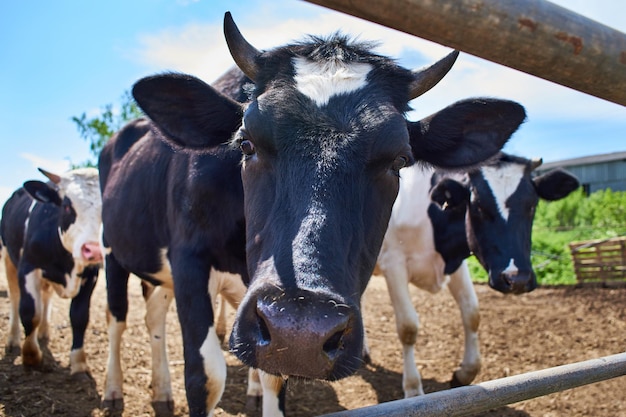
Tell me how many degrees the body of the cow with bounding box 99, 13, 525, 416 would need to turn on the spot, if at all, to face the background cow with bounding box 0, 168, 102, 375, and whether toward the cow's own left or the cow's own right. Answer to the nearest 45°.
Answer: approximately 180°

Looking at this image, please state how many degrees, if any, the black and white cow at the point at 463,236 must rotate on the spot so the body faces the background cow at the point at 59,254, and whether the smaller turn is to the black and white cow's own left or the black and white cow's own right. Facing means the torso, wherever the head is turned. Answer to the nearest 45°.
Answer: approximately 135° to the black and white cow's own right

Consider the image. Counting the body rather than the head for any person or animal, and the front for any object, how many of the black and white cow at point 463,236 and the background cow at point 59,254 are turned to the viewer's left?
0

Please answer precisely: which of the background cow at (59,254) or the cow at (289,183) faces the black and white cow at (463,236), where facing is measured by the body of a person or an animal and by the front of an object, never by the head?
the background cow

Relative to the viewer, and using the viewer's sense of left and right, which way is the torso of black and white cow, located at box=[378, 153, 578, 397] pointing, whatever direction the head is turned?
facing the viewer and to the right of the viewer

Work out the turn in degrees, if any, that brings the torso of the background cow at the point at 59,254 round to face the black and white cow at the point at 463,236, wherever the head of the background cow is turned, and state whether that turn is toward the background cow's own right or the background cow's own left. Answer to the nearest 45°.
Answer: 0° — it already faces it

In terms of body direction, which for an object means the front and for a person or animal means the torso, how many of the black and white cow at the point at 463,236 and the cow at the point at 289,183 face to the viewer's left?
0

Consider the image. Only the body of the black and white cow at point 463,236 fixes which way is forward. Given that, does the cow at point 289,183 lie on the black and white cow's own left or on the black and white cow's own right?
on the black and white cow's own right

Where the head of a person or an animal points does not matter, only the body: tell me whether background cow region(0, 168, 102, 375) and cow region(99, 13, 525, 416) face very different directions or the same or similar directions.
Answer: same or similar directions

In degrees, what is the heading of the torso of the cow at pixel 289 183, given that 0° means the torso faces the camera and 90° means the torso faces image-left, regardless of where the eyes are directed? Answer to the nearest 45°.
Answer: approximately 315°

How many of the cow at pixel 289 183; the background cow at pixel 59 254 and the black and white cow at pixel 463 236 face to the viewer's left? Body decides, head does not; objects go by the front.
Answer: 0

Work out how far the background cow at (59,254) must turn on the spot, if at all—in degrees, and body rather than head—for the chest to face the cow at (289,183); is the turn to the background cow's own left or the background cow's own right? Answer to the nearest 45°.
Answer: approximately 45° to the background cow's own right
